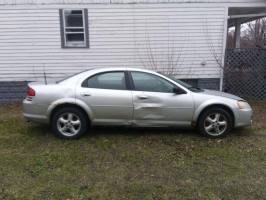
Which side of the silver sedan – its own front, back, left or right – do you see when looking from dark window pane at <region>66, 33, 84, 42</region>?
left

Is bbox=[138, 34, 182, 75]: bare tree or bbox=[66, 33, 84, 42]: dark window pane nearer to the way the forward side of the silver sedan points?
the bare tree

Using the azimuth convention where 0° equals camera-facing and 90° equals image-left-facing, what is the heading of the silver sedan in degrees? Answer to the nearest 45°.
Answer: approximately 270°
